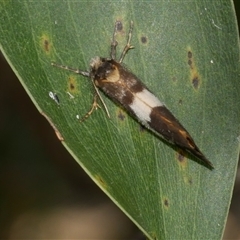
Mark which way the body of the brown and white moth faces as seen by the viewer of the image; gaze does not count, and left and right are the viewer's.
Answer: facing away from the viewer and to the left of the viewer
